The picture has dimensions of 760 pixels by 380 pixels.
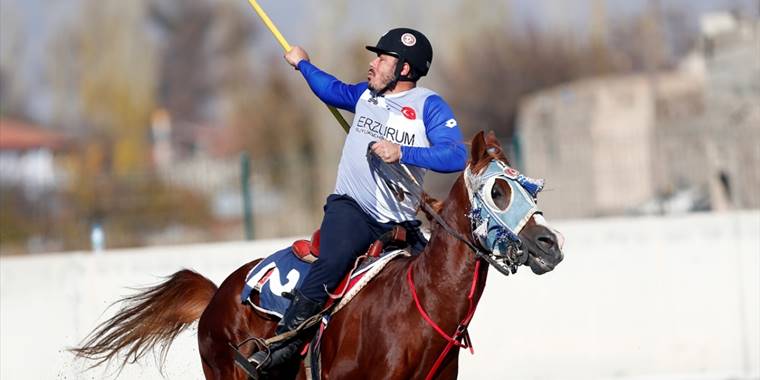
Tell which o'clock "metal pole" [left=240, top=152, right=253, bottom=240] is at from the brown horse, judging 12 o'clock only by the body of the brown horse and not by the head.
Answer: The metal pole is roughly at 7 o'clock from the brown horse.

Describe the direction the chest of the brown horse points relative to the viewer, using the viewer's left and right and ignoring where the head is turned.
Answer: facing the viewer and to the right of the viewer
